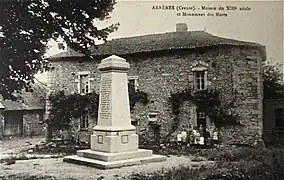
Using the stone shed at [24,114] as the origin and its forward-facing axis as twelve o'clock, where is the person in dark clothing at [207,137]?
The person in dark clothing is roughly at 9 o'clock from the stone shed.

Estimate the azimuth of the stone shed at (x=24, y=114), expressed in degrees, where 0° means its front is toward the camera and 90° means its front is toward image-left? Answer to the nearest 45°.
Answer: approximately 0°

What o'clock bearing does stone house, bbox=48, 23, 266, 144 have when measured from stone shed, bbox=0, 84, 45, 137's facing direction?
stone house, bbox=48, 23, 266, 144 is roughly at 9 o'clock from stone shed, bbox=0, 84, 45, 137.
